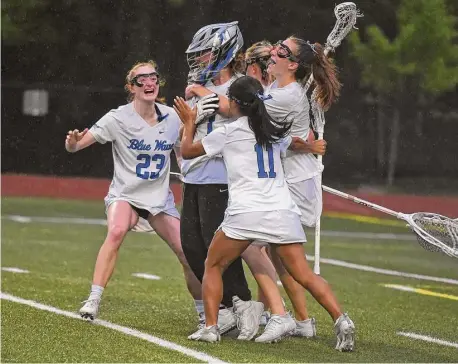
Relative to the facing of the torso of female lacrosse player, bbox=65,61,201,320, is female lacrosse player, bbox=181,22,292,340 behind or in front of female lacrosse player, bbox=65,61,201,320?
in front

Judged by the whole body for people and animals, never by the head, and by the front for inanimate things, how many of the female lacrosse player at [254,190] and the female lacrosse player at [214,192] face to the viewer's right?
0

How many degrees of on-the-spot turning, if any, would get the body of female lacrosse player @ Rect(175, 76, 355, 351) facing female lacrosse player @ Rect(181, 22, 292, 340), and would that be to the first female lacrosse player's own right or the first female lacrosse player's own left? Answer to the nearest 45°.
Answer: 0° — they already face them

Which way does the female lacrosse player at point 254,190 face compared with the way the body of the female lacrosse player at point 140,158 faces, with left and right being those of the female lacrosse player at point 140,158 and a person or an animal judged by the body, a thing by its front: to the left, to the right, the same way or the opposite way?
the opposite way

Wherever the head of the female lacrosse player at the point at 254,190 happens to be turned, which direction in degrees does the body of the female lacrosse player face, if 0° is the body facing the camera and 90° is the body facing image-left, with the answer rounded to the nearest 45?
approximately 135°

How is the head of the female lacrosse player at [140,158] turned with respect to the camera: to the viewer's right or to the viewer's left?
to the viewer's right

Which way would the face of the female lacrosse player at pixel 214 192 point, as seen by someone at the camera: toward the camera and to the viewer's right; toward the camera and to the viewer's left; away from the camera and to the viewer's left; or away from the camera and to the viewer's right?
toward the camera and to the viewer's left

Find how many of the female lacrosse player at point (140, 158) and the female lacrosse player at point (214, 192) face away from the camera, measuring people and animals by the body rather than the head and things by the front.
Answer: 0

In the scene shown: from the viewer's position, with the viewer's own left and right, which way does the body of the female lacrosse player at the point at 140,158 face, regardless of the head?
facing the viewer and to the right of the viewer
